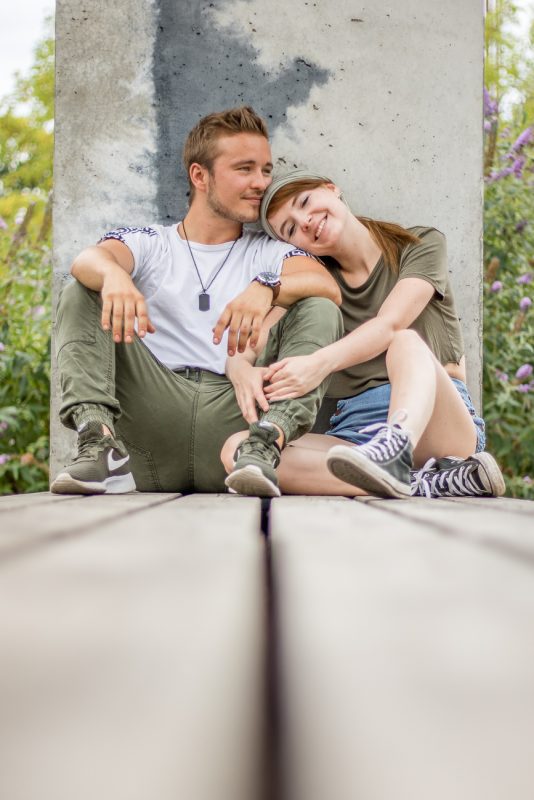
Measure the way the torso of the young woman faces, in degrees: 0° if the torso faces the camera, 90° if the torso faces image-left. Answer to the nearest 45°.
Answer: approximately 45°

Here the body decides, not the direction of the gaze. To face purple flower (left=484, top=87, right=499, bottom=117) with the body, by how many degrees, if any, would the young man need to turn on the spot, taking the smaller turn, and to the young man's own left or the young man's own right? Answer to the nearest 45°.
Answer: approximately 135° to the young man's own left

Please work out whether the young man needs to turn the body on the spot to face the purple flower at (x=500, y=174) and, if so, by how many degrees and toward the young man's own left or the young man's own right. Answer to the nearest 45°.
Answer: approximately 135° to the young man's own left

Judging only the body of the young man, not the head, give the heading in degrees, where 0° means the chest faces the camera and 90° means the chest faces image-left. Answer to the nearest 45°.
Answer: approximately 0°

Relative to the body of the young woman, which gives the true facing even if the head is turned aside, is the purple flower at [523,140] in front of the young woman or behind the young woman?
behind
